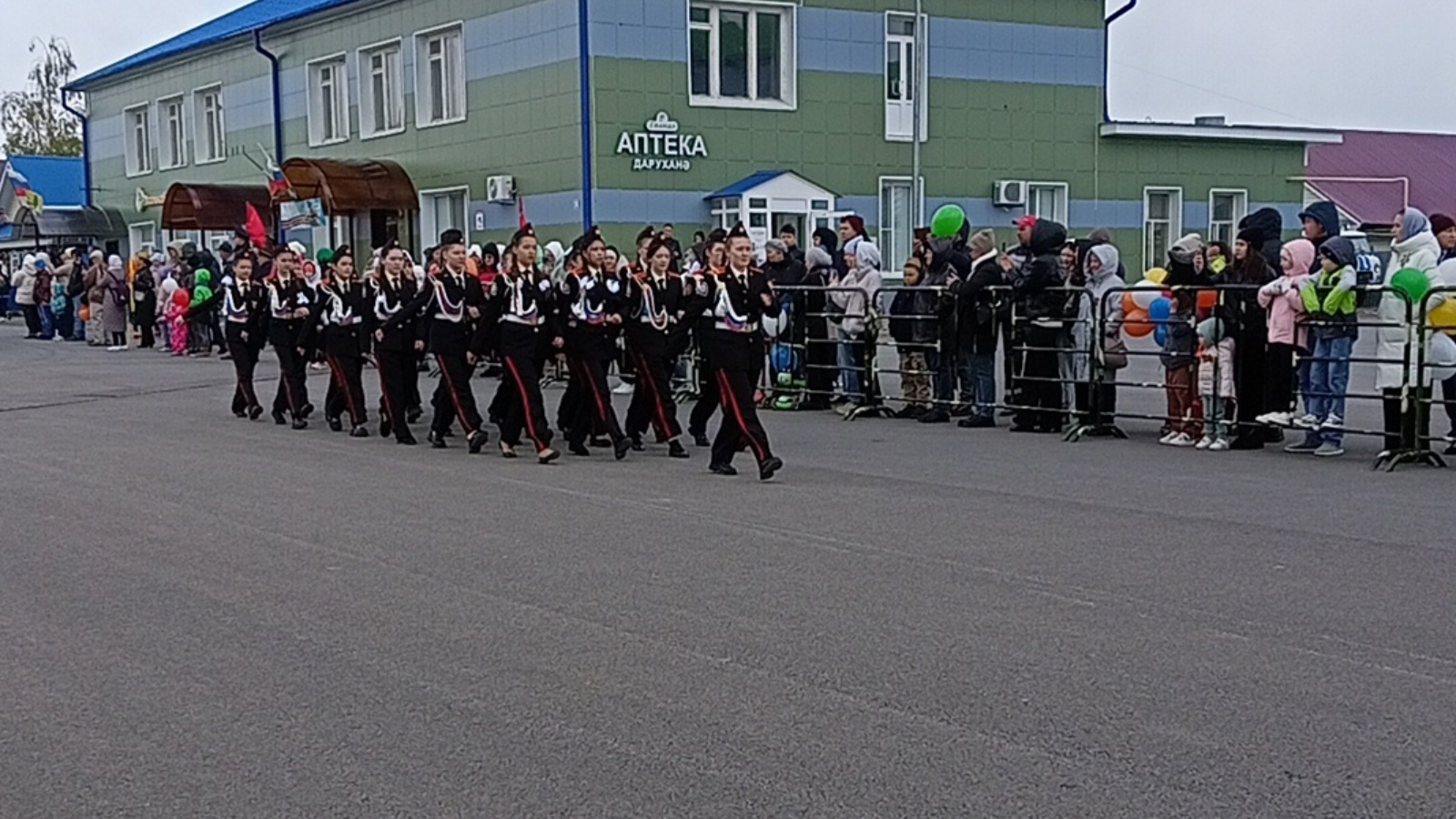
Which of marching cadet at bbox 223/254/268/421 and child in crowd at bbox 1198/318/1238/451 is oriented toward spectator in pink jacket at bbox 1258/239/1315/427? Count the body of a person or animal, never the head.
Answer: the marching cadet

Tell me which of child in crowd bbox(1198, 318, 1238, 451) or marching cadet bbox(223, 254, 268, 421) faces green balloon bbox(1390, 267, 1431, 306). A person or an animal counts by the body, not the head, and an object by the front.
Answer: the marching cadet

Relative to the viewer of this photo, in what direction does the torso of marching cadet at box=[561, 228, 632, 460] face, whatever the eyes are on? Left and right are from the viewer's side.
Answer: facing the viewer and to the right of the viewer

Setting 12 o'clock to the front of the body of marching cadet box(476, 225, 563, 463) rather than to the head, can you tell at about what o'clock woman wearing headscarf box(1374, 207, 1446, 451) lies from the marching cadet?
The woman wearing headscarf is roughly at 11 o'clock from the marching cadet.

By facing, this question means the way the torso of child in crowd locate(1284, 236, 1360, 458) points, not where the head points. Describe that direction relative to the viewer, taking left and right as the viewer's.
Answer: facing the viewer and to the left of the viewer

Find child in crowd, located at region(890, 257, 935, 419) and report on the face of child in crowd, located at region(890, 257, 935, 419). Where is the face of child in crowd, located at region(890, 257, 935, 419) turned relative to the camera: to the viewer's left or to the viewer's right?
to the viewer's left

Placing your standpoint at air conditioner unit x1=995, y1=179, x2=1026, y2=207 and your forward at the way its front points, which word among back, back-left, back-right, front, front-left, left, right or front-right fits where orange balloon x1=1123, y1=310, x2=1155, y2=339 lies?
front

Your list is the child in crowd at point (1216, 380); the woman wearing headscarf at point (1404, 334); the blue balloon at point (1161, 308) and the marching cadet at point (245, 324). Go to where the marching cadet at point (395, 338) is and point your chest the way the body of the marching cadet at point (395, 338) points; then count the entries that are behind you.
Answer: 1

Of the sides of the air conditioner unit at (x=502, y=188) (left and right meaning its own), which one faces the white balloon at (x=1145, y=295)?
left

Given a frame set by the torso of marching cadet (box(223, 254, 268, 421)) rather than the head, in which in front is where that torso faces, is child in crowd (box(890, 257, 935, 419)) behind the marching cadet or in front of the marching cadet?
in front

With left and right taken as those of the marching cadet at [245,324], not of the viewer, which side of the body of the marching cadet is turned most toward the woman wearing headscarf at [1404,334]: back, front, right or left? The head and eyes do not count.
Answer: front

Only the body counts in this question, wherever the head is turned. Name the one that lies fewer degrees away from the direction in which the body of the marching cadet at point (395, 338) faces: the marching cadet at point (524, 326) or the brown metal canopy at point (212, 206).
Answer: the marching cadet

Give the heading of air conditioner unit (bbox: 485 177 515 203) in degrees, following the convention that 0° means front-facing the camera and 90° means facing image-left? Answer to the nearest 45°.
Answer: approximately 45°

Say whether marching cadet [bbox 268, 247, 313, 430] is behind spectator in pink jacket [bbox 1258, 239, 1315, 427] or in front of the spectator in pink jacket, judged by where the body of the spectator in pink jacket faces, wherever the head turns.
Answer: in front
